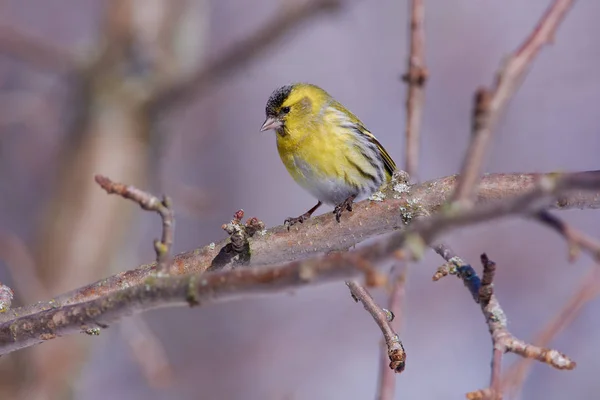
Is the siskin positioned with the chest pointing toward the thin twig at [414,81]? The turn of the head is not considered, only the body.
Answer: no

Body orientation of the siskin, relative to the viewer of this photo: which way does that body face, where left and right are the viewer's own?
facing the viewer and to the left of the viewer
